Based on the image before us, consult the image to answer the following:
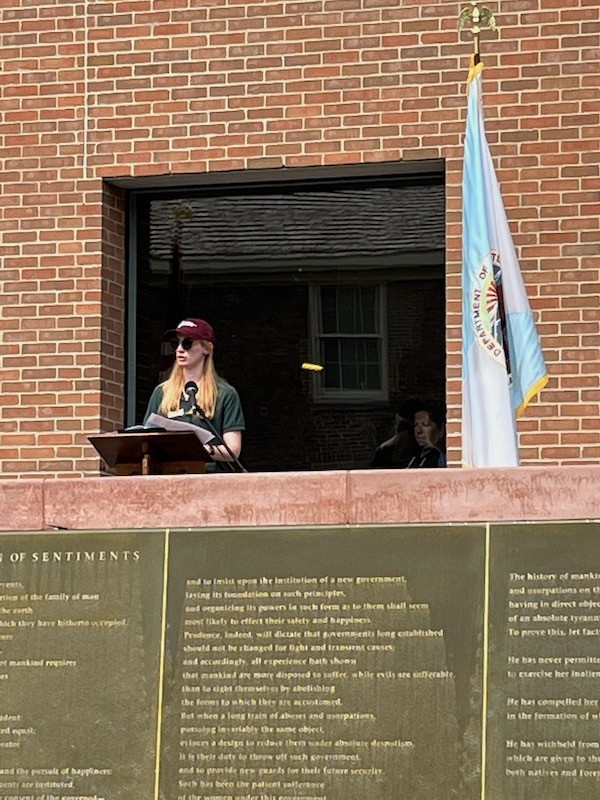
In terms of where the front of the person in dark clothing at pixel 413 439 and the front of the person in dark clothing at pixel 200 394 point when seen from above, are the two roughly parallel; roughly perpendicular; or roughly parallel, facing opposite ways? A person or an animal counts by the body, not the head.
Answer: roughly parallel

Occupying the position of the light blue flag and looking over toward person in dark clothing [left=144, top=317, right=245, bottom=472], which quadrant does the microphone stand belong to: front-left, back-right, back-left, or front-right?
front-left

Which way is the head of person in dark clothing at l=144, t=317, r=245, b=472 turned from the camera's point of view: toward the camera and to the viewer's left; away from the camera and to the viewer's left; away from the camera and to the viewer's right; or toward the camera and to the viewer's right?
toward the camera and to the viewer's left

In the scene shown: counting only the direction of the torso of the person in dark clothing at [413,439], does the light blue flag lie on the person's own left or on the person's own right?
on the person's own left

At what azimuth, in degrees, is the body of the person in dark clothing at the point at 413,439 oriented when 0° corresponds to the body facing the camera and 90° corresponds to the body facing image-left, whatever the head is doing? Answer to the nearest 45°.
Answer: approximately 45°

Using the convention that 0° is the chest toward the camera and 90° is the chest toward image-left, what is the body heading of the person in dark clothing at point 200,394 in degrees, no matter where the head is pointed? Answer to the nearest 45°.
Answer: approximately 45°

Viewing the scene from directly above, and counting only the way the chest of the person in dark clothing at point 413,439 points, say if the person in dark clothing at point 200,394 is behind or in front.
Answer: in front

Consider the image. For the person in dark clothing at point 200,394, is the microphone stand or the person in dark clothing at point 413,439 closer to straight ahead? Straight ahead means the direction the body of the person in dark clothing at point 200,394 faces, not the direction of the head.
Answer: the microphone stand

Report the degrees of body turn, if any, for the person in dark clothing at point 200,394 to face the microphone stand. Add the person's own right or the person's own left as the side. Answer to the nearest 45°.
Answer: approximately 45° to the person's own left
